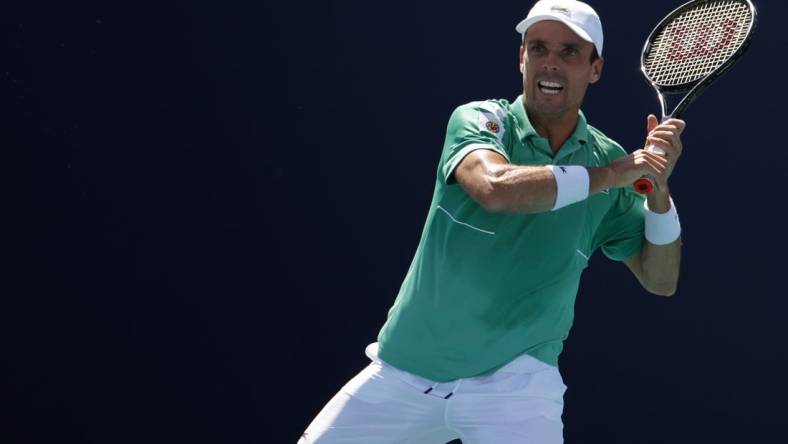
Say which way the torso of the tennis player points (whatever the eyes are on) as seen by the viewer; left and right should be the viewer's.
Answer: facing the viewer
